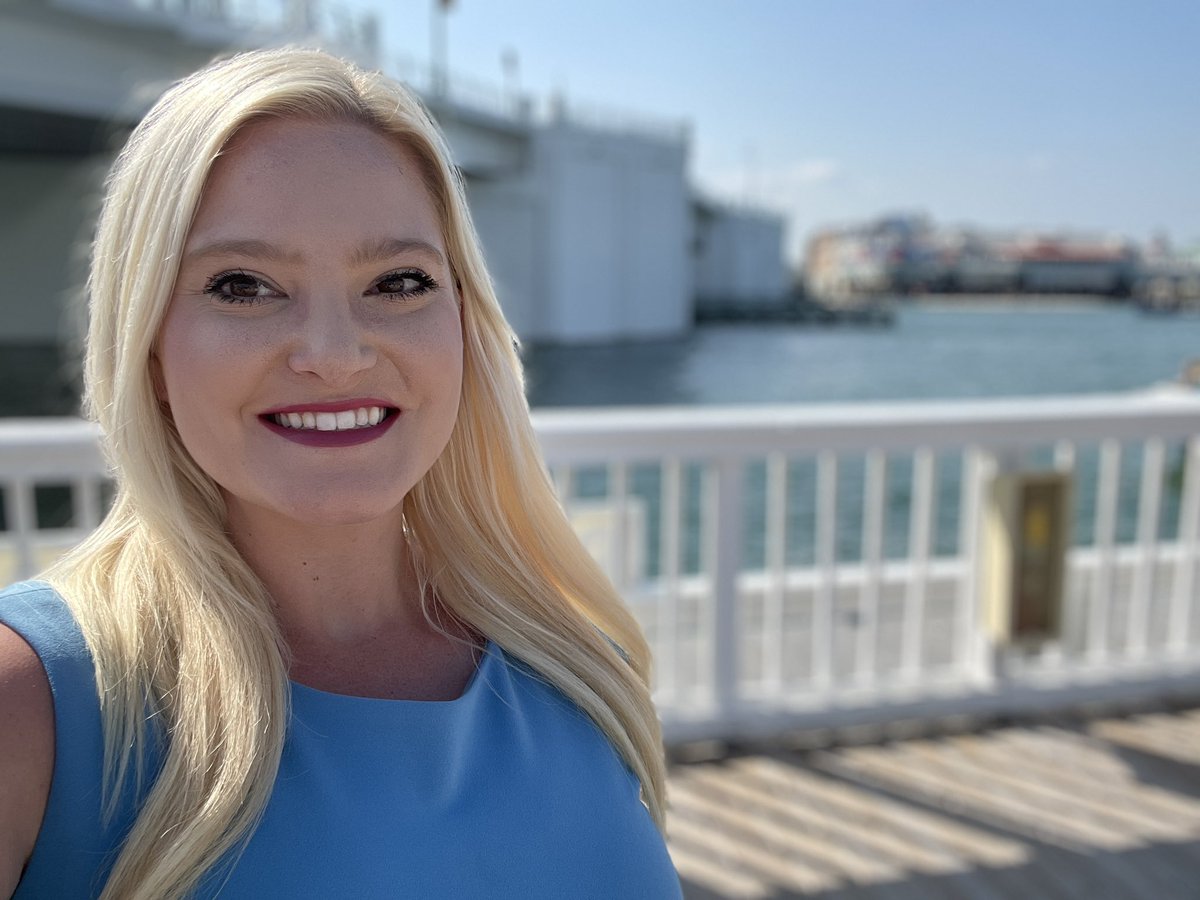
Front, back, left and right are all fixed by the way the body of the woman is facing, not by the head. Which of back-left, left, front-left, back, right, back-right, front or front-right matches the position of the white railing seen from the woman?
back-left

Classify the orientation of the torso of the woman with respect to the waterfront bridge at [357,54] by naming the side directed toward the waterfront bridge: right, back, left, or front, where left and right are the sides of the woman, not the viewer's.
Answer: back

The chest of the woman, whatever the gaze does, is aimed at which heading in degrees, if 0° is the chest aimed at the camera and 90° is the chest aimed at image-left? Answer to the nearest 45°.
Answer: approximately 0°
